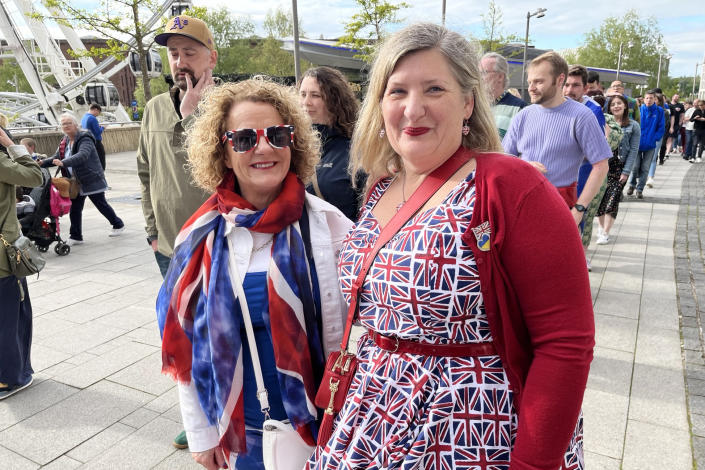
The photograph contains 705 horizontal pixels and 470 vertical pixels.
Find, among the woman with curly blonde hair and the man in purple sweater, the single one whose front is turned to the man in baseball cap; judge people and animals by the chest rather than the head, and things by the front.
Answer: the man in purple sweater

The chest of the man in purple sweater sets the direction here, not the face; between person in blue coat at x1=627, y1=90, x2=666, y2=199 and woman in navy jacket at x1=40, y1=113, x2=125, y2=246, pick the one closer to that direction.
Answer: the woman in navy jacket

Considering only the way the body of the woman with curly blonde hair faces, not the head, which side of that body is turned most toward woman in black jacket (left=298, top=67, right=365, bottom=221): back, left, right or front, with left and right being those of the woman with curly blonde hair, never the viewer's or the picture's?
back

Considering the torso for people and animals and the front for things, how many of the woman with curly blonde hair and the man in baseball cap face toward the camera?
2

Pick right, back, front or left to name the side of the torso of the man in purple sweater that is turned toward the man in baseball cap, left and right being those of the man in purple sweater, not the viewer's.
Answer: front

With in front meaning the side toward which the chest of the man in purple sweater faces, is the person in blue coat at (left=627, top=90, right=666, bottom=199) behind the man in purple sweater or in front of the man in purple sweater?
behind

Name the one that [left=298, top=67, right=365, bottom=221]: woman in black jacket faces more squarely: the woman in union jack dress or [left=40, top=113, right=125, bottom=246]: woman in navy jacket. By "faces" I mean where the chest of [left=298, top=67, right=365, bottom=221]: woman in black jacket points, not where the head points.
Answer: the woman in union jack dress

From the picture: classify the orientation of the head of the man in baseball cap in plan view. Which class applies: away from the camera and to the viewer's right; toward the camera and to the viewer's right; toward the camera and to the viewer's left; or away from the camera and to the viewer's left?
toward the camera and to the viewer's left

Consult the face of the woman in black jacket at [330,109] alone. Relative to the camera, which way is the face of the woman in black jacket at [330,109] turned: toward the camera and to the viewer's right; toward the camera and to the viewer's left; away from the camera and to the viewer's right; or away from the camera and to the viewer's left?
toward the camera and to the viewer's left

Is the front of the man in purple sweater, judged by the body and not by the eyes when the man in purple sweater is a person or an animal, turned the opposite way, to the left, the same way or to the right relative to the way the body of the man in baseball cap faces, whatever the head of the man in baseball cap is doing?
to the right

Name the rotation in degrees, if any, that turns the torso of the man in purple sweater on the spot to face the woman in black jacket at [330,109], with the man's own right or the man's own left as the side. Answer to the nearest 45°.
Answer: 0° — they already face them

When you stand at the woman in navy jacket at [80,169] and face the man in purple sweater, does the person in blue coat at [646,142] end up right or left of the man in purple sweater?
left

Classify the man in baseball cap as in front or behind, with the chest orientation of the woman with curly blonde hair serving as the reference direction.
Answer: behind

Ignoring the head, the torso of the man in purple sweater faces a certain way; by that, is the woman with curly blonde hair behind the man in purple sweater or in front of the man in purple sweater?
in front

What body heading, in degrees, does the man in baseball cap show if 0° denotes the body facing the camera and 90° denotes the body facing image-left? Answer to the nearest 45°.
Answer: approximately 0°
